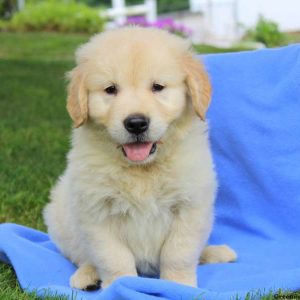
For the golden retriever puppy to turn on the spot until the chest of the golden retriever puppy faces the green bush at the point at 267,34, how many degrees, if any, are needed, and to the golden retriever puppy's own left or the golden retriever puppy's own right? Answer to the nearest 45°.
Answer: approximately 180°

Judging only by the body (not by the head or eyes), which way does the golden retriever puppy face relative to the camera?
toward the camera

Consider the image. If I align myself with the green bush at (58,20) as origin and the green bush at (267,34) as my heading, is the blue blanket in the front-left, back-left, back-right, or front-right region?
front-right

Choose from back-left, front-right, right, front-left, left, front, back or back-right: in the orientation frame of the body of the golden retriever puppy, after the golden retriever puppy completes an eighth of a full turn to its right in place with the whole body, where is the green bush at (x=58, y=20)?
back-right
